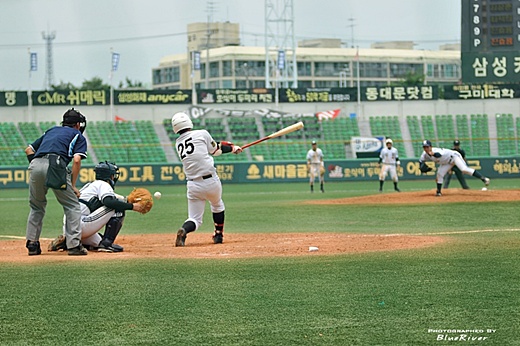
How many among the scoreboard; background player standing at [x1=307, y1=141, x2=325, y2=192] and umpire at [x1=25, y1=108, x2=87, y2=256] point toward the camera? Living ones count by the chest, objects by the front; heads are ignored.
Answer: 2

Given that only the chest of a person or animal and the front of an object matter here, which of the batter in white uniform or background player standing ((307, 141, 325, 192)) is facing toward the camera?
the background player standing

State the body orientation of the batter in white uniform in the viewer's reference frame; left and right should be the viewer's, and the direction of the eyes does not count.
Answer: facing away from the viewer and to the right of the viewer

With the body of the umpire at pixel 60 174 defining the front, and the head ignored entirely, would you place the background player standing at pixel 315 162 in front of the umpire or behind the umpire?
in front

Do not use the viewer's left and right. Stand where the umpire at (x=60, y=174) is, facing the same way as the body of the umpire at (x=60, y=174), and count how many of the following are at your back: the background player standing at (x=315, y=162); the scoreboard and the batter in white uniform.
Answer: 0

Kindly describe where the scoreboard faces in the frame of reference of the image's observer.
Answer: facing the viewer

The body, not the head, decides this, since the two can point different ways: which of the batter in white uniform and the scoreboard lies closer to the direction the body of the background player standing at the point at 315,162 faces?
the batter in white uniform

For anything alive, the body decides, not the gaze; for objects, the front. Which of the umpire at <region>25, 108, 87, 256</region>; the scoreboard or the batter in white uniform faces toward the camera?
the scoreboard

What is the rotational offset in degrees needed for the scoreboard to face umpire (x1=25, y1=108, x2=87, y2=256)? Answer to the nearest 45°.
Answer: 0° — it already faces them

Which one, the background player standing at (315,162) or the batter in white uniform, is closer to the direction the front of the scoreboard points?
the batter in white uniform

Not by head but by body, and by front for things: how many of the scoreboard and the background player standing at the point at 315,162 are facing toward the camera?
2

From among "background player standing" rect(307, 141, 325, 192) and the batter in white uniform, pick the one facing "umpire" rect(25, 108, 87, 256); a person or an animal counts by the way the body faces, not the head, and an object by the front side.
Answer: the background player standing

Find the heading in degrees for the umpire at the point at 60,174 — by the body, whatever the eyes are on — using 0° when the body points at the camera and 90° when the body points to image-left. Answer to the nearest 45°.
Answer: approximately 225°

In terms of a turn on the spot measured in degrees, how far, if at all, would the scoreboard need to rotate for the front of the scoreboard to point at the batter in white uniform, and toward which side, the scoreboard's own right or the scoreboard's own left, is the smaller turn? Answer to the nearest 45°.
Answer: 0° — it already faces them

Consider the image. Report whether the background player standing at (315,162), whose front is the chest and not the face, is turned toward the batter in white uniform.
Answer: yes

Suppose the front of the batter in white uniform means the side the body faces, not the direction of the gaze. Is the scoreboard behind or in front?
in front

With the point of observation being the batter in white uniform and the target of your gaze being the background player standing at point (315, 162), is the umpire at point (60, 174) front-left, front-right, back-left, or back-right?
back-left

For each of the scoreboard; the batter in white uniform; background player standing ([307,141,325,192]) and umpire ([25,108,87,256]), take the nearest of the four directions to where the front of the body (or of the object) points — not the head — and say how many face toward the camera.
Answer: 2
